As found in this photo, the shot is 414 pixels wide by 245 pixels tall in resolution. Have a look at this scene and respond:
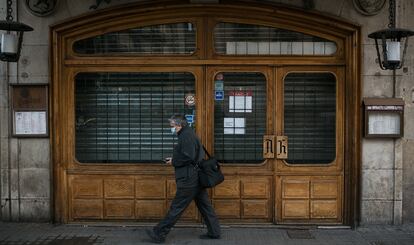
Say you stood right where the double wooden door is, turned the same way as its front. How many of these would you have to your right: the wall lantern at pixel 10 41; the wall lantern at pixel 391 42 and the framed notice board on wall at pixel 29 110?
2

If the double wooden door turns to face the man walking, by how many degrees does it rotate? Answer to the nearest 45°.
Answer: approximately 45° to its right

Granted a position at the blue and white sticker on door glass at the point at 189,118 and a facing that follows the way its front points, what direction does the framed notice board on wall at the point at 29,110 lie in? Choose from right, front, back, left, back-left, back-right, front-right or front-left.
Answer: right

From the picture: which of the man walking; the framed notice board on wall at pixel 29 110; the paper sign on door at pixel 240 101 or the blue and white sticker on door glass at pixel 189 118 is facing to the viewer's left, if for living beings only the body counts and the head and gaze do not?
the man walking

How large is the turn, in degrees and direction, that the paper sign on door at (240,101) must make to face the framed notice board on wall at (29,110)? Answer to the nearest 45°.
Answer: approximately 90° to its right

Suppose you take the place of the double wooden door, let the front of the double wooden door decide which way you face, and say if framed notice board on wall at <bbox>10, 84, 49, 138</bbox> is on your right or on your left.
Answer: on your right

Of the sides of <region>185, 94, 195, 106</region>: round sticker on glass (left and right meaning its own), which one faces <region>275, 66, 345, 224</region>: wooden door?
left

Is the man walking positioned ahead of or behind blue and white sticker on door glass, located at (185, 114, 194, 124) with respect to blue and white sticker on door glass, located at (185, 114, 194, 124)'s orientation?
ahead

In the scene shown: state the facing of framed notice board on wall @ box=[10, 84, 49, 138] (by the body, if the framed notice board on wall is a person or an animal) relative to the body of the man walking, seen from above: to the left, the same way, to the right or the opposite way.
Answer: to the left

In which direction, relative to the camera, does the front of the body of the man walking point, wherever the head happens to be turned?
to the viewer's left

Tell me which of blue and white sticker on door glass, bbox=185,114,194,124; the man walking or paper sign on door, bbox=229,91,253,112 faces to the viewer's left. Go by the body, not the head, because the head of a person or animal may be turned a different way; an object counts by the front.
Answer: the man walking

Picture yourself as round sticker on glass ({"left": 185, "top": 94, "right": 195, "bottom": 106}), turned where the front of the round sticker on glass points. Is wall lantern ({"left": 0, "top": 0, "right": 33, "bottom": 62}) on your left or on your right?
on your right

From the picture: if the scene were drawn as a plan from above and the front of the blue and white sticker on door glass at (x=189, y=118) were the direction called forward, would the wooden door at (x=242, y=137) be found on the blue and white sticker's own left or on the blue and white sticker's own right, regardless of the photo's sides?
on the blue and white sticker's own left

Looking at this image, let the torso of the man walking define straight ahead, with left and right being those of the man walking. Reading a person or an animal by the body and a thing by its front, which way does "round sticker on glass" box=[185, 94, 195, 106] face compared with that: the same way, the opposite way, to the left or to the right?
to the left
